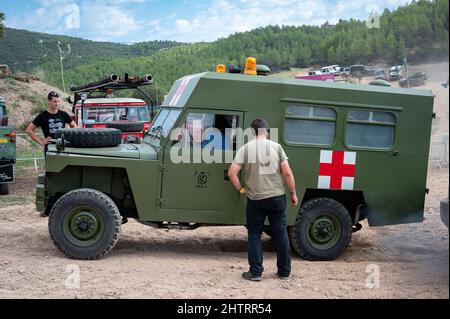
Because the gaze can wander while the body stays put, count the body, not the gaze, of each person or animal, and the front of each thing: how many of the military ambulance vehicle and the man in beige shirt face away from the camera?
1

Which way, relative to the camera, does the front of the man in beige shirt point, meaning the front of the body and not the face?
away from the camera

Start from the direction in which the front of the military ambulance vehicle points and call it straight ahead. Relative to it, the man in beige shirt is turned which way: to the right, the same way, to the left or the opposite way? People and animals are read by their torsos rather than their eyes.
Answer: to the right

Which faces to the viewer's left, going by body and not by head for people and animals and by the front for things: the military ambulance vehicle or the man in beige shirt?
the military ambulance vehicle

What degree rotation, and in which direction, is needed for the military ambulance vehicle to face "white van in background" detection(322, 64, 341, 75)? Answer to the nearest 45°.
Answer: approximately 135° to its right

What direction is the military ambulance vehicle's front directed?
to the viewer's left

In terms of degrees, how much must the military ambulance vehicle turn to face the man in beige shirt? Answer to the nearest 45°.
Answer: approximately 90° to its left

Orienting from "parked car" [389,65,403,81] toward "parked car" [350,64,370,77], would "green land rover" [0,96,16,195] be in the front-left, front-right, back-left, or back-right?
front-left
